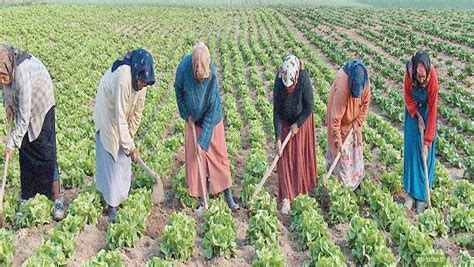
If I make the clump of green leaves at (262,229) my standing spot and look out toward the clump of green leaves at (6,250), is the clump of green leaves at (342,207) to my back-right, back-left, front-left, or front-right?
back-right

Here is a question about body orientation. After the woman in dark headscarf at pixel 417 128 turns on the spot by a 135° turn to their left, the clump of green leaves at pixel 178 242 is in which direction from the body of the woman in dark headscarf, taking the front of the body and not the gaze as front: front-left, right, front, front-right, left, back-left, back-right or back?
back

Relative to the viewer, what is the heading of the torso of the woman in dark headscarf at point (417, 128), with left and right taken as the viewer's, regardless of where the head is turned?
facing the viewer

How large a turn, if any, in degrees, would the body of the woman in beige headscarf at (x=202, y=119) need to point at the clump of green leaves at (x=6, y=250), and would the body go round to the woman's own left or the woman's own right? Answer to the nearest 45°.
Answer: approximately 45° to the woman's own right

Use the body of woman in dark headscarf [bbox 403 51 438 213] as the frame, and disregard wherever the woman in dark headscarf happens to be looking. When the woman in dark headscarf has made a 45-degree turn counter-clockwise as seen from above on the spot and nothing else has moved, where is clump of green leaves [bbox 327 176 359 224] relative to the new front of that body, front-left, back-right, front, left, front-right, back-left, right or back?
right

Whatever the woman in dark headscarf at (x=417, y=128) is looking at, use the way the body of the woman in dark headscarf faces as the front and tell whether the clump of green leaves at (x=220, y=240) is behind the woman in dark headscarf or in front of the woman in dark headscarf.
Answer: in front

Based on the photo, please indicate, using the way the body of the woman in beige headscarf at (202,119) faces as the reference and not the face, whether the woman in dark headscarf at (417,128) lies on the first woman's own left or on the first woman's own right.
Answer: on the first woman's own left

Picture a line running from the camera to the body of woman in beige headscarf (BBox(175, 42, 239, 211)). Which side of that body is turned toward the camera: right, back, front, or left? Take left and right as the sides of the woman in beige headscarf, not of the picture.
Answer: front

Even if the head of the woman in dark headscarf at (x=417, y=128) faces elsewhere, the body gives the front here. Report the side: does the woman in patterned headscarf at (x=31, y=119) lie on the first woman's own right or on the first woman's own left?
on the first woman's own right

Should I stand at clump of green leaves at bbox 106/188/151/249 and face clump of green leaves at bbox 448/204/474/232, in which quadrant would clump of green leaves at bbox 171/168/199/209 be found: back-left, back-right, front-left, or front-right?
front-left

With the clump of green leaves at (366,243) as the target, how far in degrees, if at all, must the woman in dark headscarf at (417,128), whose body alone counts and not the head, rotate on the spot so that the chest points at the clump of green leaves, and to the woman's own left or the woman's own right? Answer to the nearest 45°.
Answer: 0° — they already face it
